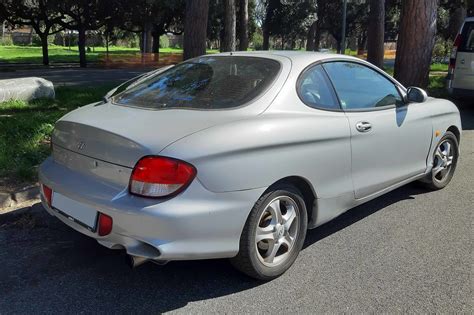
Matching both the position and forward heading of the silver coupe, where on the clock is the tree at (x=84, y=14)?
The tree is roughly at 10 o'clock from the silver coupe.

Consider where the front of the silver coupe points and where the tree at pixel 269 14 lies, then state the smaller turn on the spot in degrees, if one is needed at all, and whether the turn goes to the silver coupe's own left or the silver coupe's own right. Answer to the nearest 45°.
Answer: approximately 45° to the silver coupe's own left

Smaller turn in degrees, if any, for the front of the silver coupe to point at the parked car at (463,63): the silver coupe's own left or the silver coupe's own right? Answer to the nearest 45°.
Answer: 0° — it already faces it

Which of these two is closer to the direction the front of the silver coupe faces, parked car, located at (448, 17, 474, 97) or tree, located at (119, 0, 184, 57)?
the parked car

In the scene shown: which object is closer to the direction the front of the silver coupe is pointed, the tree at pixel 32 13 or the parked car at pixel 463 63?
the parked car

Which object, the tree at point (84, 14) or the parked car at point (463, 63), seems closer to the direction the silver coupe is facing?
the parked car

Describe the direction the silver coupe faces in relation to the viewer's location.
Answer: facing away from the viewer and to the right of the viewer

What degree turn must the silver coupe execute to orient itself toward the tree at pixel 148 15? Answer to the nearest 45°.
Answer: approximately 45° to its left
